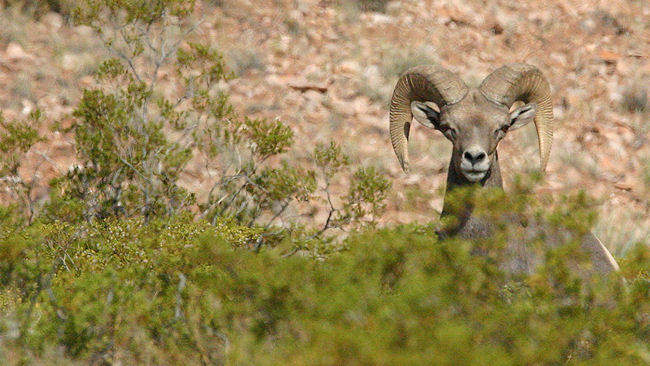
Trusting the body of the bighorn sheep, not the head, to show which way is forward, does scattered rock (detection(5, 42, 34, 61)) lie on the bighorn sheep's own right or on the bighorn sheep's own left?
on the bighorn sheep's own right

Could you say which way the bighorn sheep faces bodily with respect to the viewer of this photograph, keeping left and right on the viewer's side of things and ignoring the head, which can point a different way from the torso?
facing the viewer and to the left of the viewer
